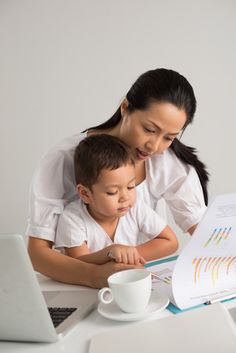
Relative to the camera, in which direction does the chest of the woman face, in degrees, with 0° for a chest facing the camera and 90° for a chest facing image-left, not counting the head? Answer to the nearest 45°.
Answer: approximately 315°

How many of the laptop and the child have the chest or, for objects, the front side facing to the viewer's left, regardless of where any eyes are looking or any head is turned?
0

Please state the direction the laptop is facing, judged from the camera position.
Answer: facing away from the viewer and to the right of the viewer

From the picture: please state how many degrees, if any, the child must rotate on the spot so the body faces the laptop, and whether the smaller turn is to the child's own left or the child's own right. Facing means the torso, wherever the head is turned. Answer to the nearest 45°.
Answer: approximately 45° to the child's own right

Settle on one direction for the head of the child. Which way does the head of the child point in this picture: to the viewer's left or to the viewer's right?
to the viewer's right

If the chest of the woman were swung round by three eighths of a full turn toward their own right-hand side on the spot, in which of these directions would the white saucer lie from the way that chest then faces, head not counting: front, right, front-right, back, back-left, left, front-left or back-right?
left

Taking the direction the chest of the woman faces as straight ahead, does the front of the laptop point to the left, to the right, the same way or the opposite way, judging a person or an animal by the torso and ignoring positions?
to the left

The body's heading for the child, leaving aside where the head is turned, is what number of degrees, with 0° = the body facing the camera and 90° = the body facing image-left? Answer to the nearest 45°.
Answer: approximately 315°

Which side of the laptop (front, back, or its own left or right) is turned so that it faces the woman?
front

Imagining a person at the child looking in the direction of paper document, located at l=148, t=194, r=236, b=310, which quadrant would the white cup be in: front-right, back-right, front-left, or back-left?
front-right
